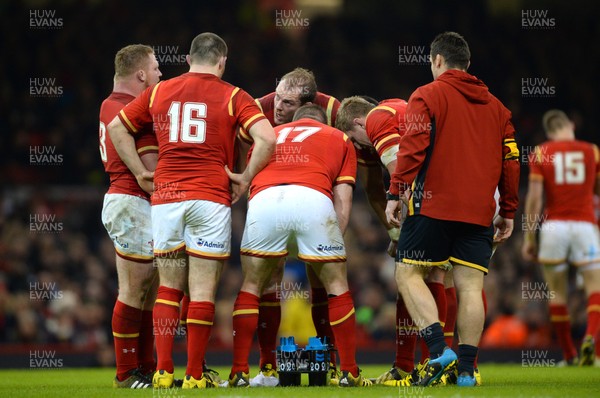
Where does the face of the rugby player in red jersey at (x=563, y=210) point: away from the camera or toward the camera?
away from the camera

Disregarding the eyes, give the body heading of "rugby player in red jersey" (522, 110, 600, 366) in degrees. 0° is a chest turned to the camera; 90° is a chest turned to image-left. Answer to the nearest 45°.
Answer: approximately 180°

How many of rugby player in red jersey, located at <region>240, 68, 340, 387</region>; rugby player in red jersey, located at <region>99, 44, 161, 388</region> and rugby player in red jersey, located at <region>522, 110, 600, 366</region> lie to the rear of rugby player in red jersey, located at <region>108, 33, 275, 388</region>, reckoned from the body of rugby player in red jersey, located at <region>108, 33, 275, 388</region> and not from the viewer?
0

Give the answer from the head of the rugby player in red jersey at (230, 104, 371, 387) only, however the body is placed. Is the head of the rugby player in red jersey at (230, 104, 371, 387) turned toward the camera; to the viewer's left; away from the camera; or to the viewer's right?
away from the camera

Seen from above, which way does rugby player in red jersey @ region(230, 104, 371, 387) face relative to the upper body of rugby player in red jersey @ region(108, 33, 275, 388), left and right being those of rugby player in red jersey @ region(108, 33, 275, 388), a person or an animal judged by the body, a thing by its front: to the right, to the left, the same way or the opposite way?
the same way

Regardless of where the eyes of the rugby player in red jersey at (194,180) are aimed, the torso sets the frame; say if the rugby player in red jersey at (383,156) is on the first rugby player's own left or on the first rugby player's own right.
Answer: on the first rugby player's own right

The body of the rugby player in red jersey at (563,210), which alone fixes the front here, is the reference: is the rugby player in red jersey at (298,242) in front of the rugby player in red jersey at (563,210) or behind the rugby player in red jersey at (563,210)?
behind

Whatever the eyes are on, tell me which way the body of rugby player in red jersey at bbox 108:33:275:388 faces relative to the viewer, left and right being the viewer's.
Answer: facing away from the viewer

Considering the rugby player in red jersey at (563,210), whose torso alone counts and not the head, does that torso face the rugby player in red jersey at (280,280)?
no

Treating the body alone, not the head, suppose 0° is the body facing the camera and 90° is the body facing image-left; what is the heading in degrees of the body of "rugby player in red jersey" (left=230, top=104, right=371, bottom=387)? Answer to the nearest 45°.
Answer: approximately 180°

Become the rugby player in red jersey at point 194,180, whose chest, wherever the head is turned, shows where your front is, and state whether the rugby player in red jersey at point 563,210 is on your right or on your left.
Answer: on your right

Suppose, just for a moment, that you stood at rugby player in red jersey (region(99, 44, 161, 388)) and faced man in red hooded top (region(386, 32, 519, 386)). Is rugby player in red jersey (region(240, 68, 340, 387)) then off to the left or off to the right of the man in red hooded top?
left

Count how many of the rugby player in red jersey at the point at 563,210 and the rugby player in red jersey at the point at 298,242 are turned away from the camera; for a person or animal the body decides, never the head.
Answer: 2

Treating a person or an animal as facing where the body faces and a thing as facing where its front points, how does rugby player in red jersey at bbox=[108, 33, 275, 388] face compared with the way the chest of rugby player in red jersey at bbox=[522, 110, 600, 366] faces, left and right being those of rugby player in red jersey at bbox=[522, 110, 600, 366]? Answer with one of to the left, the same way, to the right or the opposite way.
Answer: the same way

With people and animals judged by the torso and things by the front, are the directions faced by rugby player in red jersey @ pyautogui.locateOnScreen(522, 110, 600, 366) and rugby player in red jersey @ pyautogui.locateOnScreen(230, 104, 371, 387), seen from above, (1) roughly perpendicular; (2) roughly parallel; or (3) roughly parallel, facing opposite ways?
roughly parallel

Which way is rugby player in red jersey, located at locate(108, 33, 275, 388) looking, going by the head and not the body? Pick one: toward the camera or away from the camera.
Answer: away from the camera

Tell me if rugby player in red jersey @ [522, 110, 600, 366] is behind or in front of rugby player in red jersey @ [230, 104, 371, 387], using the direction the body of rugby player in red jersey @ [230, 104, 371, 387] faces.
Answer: in front

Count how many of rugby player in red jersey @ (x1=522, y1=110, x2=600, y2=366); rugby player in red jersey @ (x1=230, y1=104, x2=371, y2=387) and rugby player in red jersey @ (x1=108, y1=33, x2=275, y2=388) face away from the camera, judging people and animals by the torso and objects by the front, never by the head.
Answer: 3

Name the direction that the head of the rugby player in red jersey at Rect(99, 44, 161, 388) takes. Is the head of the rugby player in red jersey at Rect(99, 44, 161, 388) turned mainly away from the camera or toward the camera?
away from the camera

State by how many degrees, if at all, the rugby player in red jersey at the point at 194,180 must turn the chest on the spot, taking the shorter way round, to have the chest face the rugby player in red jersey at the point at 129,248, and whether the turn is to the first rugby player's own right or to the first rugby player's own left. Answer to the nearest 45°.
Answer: approximately 45° to the first rugby player's own left
